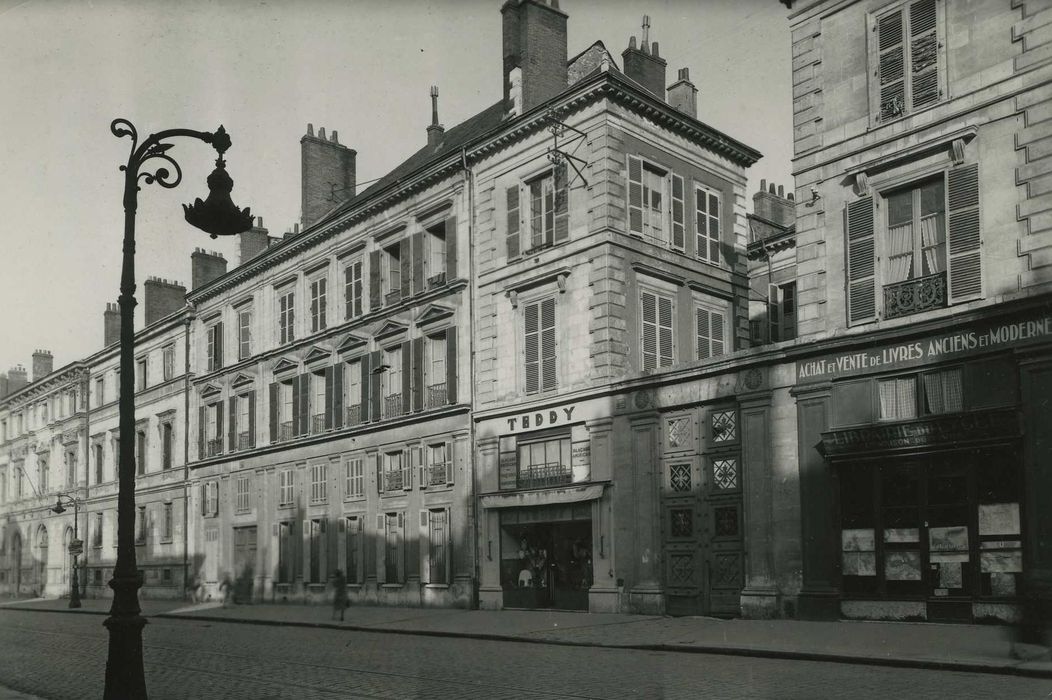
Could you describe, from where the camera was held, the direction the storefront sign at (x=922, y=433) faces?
facing the viewer and to the left of the viewer

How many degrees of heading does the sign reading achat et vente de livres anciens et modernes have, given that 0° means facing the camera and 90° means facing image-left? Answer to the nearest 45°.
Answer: approximately 45°

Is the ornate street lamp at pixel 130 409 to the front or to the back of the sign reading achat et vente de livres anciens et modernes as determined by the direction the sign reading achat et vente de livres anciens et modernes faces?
to the front

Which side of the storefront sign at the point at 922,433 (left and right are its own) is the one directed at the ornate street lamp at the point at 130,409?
front

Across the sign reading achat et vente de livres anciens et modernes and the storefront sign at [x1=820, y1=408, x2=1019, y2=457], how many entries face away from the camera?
0
